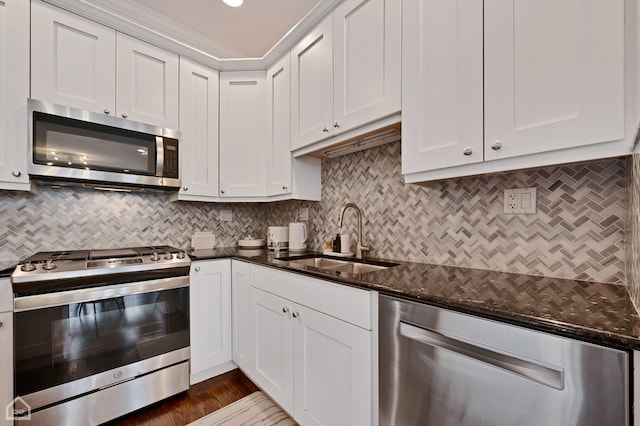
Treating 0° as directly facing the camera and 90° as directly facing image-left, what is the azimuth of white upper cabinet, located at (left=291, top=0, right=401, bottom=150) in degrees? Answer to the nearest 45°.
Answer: approximately 45°

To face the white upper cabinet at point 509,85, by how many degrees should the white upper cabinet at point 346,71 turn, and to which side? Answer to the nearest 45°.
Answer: approximately 90° to its left

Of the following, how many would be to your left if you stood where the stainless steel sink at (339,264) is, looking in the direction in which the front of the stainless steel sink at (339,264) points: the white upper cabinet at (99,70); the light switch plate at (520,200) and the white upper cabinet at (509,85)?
2

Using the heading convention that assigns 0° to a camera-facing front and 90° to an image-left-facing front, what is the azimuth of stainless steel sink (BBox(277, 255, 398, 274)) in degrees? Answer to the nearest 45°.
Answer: approximately 45°
